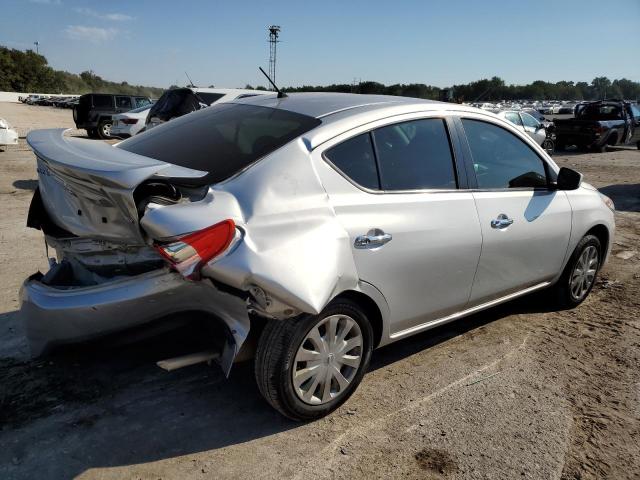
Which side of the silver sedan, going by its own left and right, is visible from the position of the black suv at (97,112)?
left

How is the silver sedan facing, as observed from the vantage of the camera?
facing away from the viewer and to the right of the viewer

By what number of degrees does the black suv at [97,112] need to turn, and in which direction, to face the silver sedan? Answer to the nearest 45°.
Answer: approximately 135° to its right
